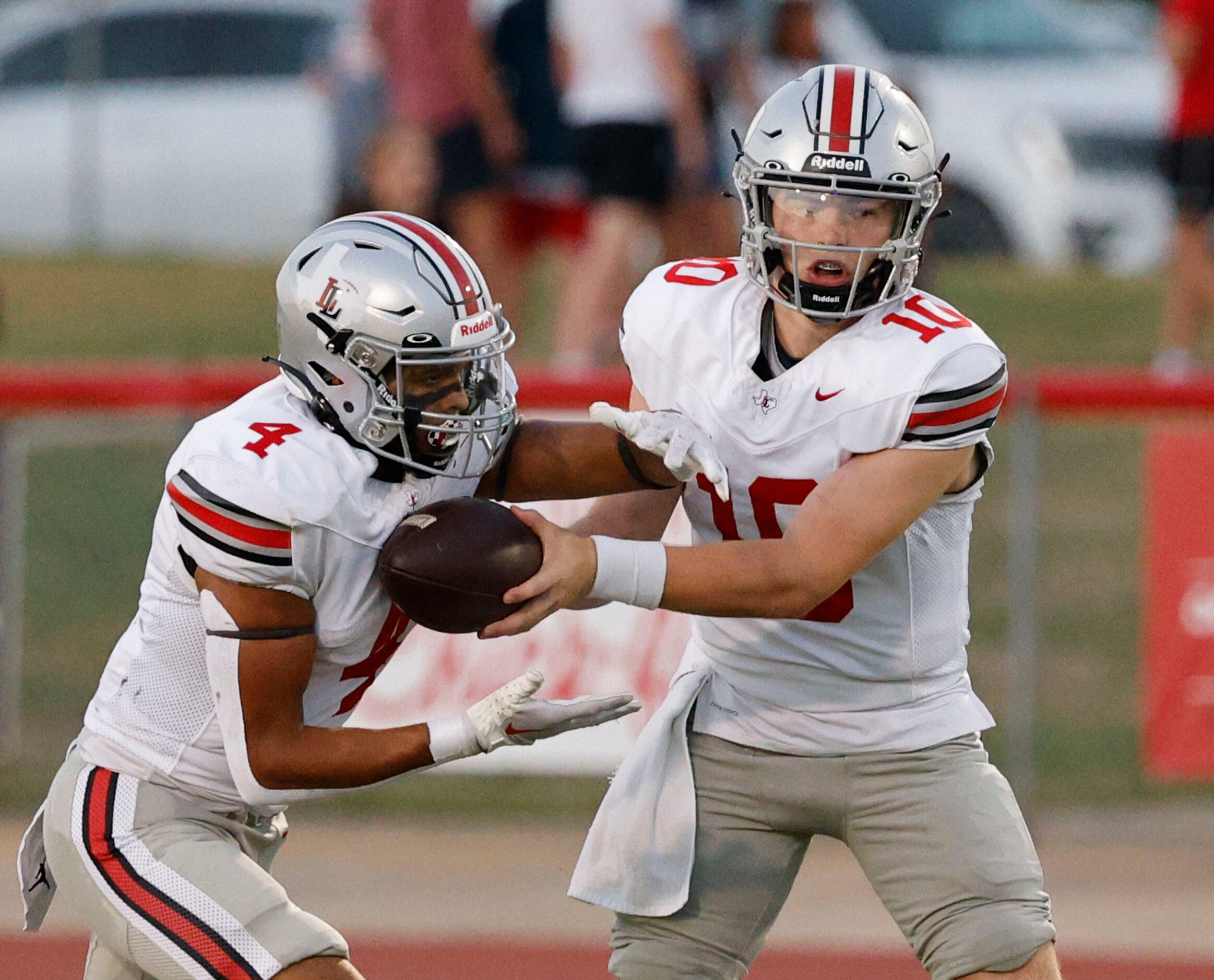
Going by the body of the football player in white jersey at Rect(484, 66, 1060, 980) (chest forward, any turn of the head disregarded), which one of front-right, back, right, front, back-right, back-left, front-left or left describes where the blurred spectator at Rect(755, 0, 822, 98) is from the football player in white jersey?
back

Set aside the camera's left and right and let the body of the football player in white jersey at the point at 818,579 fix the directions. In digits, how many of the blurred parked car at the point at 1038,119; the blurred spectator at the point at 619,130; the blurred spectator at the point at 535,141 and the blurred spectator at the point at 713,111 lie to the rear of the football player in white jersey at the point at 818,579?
4

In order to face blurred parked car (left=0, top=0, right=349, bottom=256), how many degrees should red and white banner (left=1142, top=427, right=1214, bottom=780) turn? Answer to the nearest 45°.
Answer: approximately 135° to its right

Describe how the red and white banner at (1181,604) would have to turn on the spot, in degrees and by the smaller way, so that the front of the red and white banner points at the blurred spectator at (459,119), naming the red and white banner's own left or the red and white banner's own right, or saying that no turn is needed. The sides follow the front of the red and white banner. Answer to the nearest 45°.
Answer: approximately 135° to the red and white banner's own right

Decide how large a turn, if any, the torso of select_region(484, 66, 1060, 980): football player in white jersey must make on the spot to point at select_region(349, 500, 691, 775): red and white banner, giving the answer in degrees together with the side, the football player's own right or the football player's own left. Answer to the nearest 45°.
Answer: approximately 180°

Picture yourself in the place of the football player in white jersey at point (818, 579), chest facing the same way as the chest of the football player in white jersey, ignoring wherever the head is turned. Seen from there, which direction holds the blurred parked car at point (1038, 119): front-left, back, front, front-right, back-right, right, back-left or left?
back

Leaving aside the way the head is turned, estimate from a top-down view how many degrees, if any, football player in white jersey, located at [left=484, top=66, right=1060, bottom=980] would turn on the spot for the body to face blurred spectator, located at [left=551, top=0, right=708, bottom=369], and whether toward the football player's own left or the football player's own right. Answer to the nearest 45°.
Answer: approximately 180°
